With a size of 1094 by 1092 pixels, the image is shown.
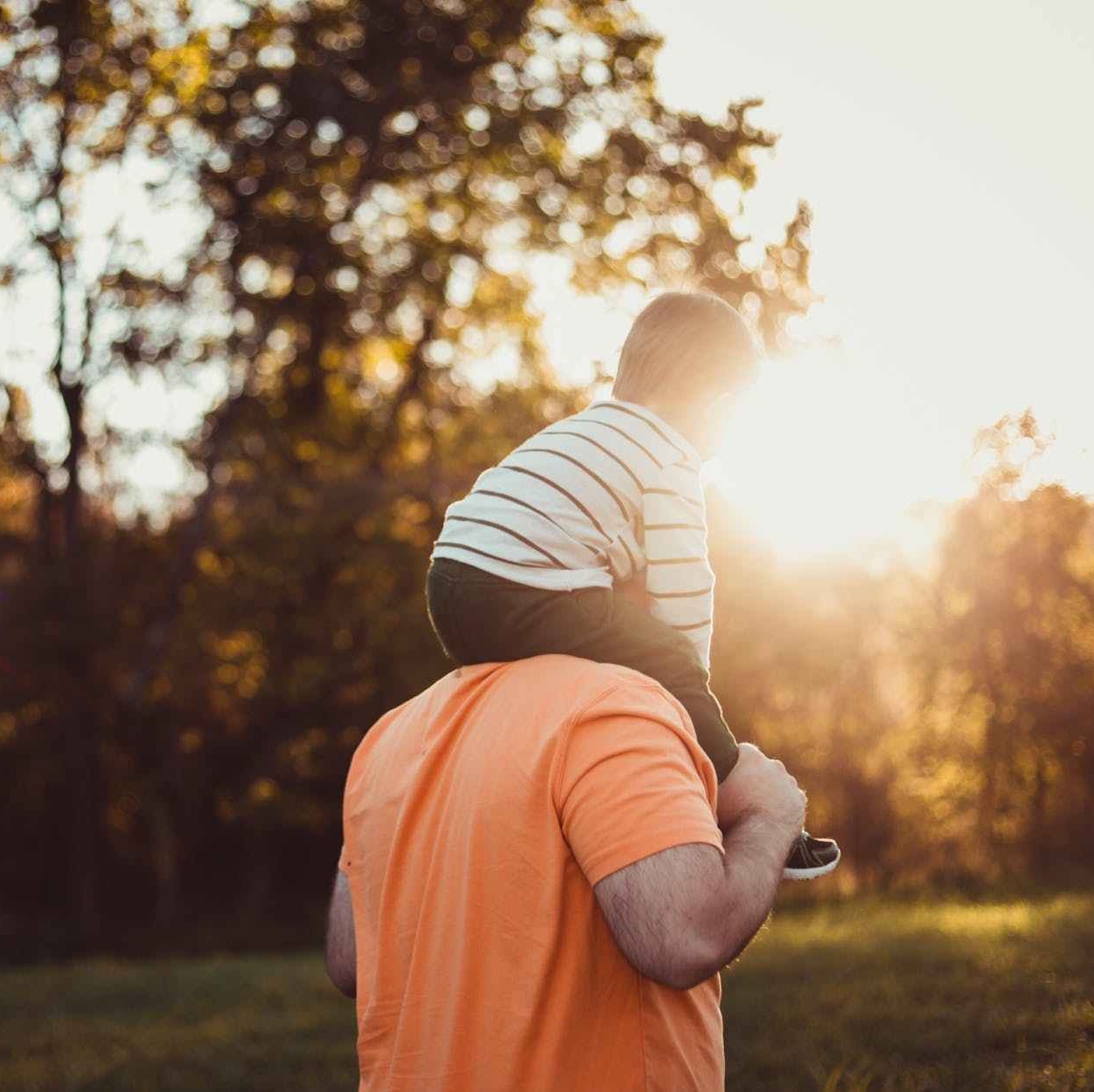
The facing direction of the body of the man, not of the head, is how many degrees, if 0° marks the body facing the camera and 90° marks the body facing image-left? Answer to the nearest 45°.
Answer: approximately 225°

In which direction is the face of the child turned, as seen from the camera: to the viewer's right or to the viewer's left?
to the viewer's right

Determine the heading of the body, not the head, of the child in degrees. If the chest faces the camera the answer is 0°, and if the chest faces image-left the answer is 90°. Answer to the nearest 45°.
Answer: approximately 225°
